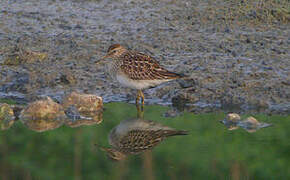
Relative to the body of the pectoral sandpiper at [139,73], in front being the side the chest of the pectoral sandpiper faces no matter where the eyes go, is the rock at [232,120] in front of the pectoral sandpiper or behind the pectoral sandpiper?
behind

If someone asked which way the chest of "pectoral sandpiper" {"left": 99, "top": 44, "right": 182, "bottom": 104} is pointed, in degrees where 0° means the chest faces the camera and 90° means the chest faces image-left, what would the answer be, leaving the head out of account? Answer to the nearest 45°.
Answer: approximately 90°

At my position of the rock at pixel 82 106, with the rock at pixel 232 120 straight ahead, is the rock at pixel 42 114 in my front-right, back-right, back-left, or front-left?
back-right

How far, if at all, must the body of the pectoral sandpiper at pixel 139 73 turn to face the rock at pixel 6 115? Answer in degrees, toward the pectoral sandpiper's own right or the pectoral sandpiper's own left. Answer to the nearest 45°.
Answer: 0° — it already faces it

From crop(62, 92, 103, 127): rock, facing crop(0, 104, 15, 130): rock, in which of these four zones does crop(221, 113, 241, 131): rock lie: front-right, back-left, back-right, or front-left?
back-left
